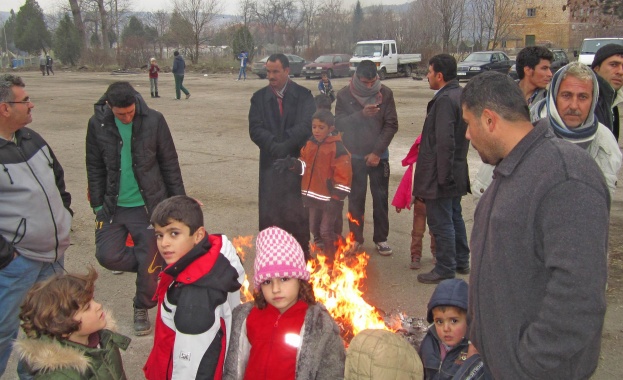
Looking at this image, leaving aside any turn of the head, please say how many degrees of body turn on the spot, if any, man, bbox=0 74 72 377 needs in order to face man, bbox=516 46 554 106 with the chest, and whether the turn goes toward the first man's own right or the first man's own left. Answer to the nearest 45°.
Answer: approximately 45° to the first man's own left

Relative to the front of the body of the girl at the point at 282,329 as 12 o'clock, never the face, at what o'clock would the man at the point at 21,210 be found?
The man is roughly at 4 o'clock from the girl.

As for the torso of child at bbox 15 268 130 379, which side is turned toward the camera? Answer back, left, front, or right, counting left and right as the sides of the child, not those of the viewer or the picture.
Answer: right

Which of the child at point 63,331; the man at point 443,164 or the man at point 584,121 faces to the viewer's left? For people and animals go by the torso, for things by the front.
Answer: the man at point 443,164

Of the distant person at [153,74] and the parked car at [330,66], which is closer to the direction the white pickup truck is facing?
the distant person

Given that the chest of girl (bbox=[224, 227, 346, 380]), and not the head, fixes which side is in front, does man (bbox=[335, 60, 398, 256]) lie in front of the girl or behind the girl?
behind

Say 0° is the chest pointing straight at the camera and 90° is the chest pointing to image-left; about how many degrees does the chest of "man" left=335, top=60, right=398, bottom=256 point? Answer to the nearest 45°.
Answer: approximately 0°

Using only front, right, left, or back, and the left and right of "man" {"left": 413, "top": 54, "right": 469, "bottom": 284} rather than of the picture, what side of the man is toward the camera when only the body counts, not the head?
left

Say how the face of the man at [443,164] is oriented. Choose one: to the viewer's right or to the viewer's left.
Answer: to the viewer's left
